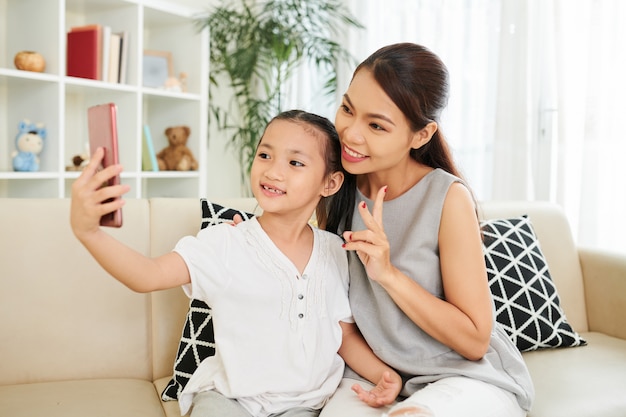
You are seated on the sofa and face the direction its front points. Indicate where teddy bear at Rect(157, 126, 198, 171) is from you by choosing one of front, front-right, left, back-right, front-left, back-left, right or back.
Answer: back

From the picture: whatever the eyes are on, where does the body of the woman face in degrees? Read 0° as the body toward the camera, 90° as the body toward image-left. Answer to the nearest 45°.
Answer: approximately 45°

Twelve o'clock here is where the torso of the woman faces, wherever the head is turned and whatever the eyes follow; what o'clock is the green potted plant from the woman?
The green potted plant is roughly at 4 o'clock from the woman.

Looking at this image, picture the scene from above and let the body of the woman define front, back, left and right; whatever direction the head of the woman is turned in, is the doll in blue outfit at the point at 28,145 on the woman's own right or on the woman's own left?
on the woman's own right

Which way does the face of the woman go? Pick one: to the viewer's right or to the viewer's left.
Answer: to the viewer's left

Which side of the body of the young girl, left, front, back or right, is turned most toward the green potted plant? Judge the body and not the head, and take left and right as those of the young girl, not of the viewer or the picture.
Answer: back

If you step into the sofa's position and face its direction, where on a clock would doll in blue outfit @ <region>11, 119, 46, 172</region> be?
The doll in blue outfit is roughly at 5 o'clock from the sofa.

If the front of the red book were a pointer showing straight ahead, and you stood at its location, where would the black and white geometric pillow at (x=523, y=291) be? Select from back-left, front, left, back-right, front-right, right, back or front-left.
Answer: left

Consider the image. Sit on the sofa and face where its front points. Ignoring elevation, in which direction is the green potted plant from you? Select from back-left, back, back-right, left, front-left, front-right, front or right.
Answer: back

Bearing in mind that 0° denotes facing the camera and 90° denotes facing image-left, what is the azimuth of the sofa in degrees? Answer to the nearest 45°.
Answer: approximately 0°

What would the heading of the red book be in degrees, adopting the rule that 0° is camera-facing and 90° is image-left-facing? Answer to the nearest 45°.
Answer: approximately 45°
